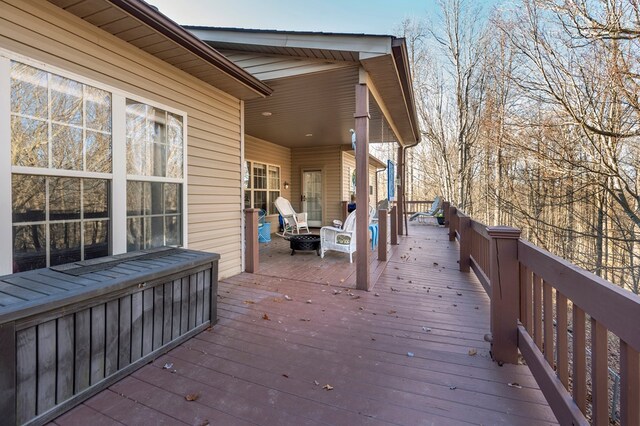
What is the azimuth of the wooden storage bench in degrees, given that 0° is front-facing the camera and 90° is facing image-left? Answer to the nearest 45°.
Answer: approximately 315°

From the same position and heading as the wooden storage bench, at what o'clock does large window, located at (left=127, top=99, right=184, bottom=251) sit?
The large window is roughly at 8 o'clock from the wooden storage bench.

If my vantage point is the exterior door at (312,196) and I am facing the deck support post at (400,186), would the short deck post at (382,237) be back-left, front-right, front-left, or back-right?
front-right

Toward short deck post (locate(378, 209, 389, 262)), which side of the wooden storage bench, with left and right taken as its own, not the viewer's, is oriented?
left

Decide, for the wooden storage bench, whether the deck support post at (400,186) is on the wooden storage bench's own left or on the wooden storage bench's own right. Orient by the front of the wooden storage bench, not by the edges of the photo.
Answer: on the wooden storage bench's own left

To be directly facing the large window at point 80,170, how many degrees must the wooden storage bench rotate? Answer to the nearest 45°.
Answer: approximately 135° to its left

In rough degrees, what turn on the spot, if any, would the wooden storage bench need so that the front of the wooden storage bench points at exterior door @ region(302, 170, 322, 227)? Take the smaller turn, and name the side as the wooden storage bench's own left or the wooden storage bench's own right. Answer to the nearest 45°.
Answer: approximately 90° to the wooden storage bench's own left

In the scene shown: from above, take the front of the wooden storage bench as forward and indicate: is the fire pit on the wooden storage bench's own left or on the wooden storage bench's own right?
on the wooden storage bench's own left

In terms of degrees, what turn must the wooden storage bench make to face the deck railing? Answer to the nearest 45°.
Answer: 0° — it already faces it
